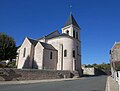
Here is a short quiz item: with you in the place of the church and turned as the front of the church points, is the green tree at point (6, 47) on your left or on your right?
on your left

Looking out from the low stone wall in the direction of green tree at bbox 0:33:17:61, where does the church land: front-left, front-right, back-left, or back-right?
front-right

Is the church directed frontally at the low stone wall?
no

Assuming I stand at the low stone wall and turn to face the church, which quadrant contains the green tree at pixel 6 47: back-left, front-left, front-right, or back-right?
front-left
